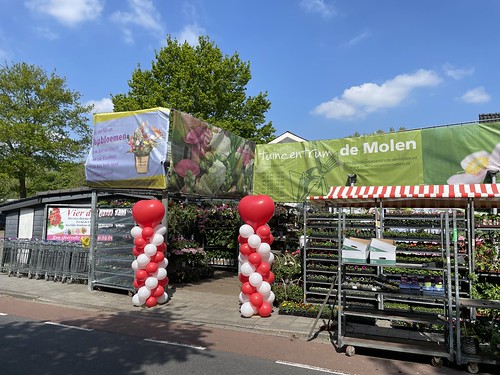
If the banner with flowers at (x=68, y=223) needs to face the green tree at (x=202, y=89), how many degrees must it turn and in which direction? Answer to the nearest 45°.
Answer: approximately 135° to its left

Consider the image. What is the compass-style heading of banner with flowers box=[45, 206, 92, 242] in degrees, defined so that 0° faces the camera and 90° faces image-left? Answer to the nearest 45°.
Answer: approximately 0°

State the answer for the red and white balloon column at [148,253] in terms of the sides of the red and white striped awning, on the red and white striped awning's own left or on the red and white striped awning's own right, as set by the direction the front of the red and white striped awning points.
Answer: on the red and white striped awning's own right

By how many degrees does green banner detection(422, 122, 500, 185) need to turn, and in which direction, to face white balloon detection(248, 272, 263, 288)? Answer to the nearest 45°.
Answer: approximately 45° to its right

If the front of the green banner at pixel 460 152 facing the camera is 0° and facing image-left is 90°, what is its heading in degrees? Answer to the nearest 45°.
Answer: approximately 0°

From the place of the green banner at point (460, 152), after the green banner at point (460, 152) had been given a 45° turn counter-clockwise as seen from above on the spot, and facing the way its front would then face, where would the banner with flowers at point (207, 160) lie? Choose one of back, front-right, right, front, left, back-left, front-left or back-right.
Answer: back-right

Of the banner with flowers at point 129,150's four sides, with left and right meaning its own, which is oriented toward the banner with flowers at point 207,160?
left

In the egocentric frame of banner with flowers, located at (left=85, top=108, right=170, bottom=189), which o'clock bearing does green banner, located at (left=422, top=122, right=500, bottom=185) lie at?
The green banner is roughly at 10 o'clock from the banner with flowers.

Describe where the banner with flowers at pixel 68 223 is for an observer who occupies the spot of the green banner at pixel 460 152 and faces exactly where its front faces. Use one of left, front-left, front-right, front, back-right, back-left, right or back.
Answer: right

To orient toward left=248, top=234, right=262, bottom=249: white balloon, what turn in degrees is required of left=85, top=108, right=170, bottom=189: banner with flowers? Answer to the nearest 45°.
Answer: approximately 45° to its left

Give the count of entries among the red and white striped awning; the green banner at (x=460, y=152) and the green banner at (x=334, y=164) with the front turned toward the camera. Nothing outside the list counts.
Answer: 3

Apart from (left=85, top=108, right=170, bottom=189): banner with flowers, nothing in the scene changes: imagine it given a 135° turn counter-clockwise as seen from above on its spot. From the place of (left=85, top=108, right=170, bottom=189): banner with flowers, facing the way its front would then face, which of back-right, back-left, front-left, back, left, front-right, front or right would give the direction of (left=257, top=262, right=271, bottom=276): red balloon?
right

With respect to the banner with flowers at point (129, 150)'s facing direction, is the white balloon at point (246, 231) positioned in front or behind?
in front
